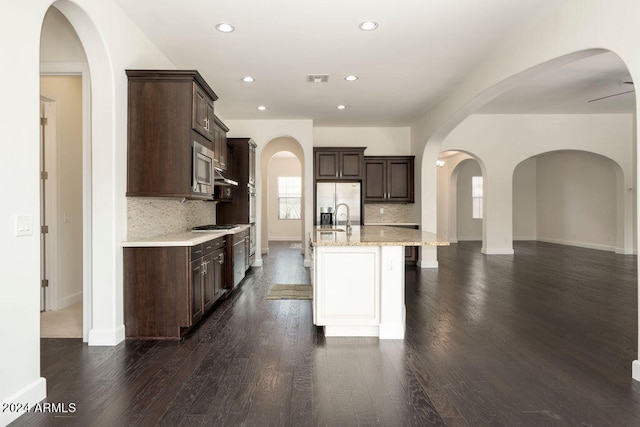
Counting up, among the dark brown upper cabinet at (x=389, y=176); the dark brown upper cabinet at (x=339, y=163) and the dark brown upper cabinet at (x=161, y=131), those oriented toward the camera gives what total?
2

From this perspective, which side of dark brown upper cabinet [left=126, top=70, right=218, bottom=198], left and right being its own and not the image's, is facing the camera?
right

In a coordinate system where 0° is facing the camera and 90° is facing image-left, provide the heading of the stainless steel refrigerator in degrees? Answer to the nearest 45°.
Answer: approximately 0°

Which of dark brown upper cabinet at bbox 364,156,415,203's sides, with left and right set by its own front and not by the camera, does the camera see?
front

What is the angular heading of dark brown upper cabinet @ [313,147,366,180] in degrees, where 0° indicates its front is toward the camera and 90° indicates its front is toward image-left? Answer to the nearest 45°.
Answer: approximately 0°

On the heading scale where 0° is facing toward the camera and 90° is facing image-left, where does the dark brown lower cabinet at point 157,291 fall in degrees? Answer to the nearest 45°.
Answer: approximately 270°

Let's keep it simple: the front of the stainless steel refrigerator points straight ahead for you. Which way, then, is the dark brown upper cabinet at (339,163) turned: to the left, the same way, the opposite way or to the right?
the same way

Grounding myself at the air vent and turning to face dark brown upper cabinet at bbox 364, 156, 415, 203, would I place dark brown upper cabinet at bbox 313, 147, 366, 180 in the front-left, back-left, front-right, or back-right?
front-left

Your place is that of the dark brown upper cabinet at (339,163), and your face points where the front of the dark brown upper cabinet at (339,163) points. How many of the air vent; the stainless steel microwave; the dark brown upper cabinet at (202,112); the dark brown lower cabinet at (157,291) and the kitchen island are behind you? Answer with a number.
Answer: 0

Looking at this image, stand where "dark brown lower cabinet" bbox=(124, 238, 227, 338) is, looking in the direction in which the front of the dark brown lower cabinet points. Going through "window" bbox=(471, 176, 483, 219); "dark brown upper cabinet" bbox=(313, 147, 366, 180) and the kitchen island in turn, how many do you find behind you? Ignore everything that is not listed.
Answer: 0

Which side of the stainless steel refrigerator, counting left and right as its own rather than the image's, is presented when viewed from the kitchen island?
front

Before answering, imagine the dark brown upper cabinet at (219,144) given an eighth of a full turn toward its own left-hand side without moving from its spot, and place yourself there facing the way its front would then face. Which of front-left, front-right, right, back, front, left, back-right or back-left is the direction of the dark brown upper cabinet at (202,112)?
back-right

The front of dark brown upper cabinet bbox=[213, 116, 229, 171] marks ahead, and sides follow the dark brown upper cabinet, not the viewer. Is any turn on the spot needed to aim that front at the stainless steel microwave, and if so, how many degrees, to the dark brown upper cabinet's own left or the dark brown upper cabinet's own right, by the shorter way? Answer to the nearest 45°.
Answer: approximately 90° to the dark brown upper cabinet's own right

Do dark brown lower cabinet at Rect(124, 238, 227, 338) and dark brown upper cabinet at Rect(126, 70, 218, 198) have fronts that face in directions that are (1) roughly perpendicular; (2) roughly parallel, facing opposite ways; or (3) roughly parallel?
roughly parallel

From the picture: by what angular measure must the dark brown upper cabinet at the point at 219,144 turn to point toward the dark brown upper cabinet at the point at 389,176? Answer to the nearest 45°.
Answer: approximately 45° to its left
